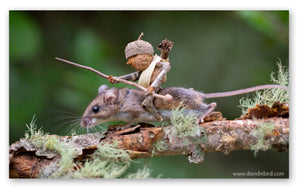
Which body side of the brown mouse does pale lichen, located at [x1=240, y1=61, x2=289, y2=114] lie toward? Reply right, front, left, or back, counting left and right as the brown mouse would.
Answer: back

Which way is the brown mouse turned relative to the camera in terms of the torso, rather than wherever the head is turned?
to the viewer's left

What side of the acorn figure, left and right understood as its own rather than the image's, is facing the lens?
left
